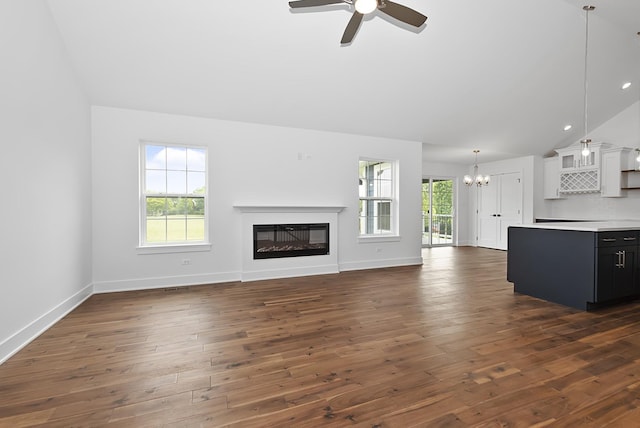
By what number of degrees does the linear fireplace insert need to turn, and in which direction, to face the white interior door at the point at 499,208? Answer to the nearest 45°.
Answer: approximately 135° to its left

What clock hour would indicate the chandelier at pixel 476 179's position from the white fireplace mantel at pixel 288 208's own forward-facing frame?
The chandelier is roughly at 8 o'clock from the white fireplace mantel.

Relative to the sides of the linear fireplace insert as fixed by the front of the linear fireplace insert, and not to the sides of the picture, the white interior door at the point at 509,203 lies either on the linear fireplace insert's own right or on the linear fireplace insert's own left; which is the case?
on the linear fireplace insert's own left

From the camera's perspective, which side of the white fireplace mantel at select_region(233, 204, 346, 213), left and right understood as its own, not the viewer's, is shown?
front

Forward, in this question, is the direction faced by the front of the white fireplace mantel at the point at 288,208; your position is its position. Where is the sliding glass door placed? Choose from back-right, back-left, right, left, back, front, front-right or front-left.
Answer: back-left

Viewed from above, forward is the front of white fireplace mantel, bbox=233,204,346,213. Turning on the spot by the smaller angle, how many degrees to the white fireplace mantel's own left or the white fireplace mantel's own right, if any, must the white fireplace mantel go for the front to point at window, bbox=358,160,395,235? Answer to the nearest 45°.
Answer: approximately 135° to the white fireplace mantel's own left

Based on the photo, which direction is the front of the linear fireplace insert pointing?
toward the camera

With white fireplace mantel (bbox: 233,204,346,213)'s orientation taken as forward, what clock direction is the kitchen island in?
The kitchen island is roughly at 10 o'clock from the white fireplace mantel.

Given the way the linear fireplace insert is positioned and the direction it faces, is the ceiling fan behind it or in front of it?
in front

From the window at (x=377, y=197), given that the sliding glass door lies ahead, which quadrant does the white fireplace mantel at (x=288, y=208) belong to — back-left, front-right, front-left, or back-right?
back-left

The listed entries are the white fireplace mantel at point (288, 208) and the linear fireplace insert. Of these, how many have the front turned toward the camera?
2

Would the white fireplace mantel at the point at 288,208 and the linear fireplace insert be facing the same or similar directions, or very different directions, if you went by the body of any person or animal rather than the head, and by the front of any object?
same or similar directions
